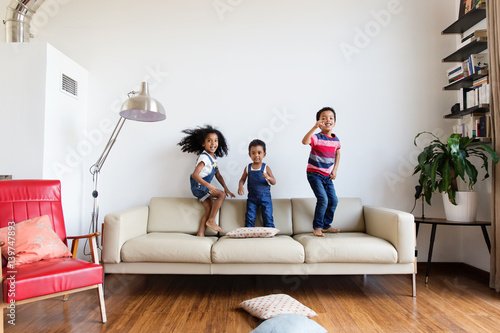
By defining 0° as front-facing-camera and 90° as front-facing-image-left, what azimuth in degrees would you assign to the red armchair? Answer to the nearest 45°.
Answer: approximately 315°

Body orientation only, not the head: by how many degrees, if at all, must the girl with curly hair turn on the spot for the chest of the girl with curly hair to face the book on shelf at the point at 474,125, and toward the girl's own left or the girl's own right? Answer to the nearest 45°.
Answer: approximately 45° to the girl's own left

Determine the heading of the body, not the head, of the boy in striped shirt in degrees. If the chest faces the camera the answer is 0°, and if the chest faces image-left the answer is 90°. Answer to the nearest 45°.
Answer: approximately 315°

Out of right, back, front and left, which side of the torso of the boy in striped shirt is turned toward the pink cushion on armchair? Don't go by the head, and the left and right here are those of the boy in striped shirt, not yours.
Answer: right

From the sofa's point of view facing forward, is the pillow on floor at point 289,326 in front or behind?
in front

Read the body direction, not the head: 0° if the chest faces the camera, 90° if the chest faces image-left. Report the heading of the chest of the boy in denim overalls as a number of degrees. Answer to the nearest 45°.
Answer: approximately 0°

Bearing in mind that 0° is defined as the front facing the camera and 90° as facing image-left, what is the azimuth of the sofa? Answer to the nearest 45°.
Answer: approximately 0°

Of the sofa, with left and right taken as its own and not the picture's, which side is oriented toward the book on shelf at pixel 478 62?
left

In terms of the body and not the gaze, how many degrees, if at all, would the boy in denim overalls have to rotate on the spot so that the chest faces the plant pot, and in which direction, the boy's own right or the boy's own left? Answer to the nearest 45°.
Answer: approximately 90° to the boy's own left
